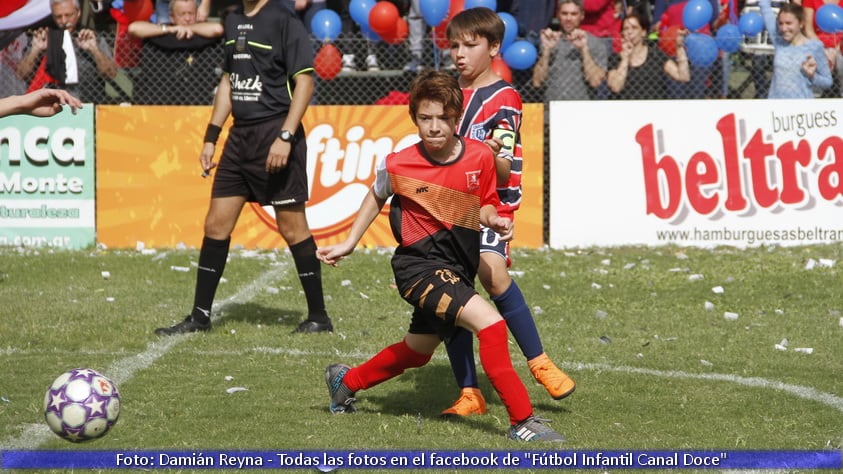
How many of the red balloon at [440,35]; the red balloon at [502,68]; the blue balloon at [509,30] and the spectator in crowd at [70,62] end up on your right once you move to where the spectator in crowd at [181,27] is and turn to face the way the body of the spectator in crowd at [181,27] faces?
1

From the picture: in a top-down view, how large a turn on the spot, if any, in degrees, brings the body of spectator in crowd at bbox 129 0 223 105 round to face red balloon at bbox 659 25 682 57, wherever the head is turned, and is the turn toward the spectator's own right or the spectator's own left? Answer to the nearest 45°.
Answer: approximately 90° to the spectator's own left

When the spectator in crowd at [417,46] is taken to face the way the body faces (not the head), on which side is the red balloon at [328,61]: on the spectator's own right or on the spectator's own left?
on the spectator's own right

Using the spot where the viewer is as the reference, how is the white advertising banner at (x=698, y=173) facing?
facing the viewer

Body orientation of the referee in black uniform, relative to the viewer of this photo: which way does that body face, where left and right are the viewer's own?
facing the viewer and to the left of the viewer

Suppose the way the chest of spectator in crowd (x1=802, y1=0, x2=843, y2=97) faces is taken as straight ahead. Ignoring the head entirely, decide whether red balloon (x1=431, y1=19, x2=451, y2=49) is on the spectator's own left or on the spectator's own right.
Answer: on the spectator's own right

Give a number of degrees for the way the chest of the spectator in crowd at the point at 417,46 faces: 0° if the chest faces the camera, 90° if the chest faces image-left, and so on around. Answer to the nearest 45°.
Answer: approximately 0°
